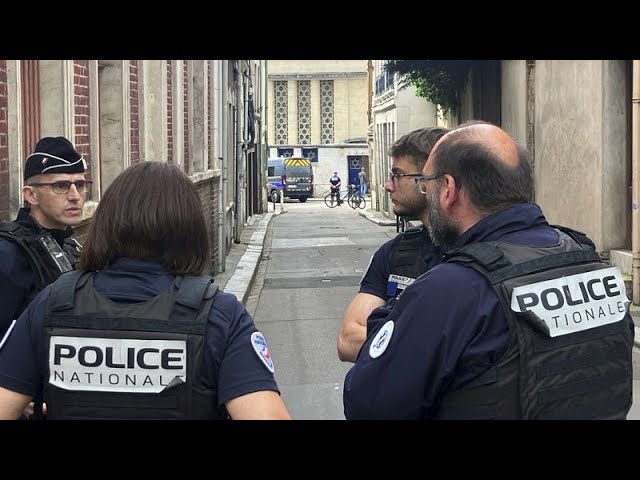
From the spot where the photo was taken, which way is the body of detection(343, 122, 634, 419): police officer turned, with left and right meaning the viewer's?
facing away from the viewer and to the left of the viewer

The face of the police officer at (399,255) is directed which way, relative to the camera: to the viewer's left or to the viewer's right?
to the viewer's left

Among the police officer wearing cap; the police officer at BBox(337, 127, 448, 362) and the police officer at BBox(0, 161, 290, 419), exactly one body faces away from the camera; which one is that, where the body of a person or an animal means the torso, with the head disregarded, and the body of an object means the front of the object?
the police officer at BBox(0, 161, 290, 419)

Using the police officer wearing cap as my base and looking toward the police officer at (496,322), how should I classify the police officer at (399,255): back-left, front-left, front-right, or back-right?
front-left

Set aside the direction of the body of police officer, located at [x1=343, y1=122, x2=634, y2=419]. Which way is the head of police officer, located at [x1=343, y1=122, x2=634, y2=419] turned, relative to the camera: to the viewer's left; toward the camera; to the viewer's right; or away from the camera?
to the viewer's left

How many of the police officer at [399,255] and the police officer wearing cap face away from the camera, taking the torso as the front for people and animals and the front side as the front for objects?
0

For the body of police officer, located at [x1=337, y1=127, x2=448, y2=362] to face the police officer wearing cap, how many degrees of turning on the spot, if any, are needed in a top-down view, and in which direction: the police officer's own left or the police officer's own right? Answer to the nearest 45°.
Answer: approximately 45° to the police officer's own right

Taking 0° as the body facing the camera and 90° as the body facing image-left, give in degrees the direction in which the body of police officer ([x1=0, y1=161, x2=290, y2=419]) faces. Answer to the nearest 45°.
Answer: approximately 180°

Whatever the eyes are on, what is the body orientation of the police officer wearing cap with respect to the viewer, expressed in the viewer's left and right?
facing the viewer and to the right of the viewer

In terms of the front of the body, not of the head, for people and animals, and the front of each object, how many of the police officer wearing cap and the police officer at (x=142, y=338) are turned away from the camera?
1

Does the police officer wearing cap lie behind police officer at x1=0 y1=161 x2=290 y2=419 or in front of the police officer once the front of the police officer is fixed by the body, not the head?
in front

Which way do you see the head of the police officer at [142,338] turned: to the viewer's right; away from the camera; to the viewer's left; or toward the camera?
away from the camera

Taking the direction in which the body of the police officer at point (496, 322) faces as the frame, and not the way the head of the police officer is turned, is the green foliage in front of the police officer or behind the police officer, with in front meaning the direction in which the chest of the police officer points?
in front

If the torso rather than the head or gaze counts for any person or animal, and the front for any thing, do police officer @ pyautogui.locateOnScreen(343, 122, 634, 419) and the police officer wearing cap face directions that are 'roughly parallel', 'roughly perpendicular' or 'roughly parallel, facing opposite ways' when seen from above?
roughly parallel, facing opposite ways

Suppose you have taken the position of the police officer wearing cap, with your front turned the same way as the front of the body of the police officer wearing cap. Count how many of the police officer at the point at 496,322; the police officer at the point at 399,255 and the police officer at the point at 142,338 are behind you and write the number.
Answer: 0
